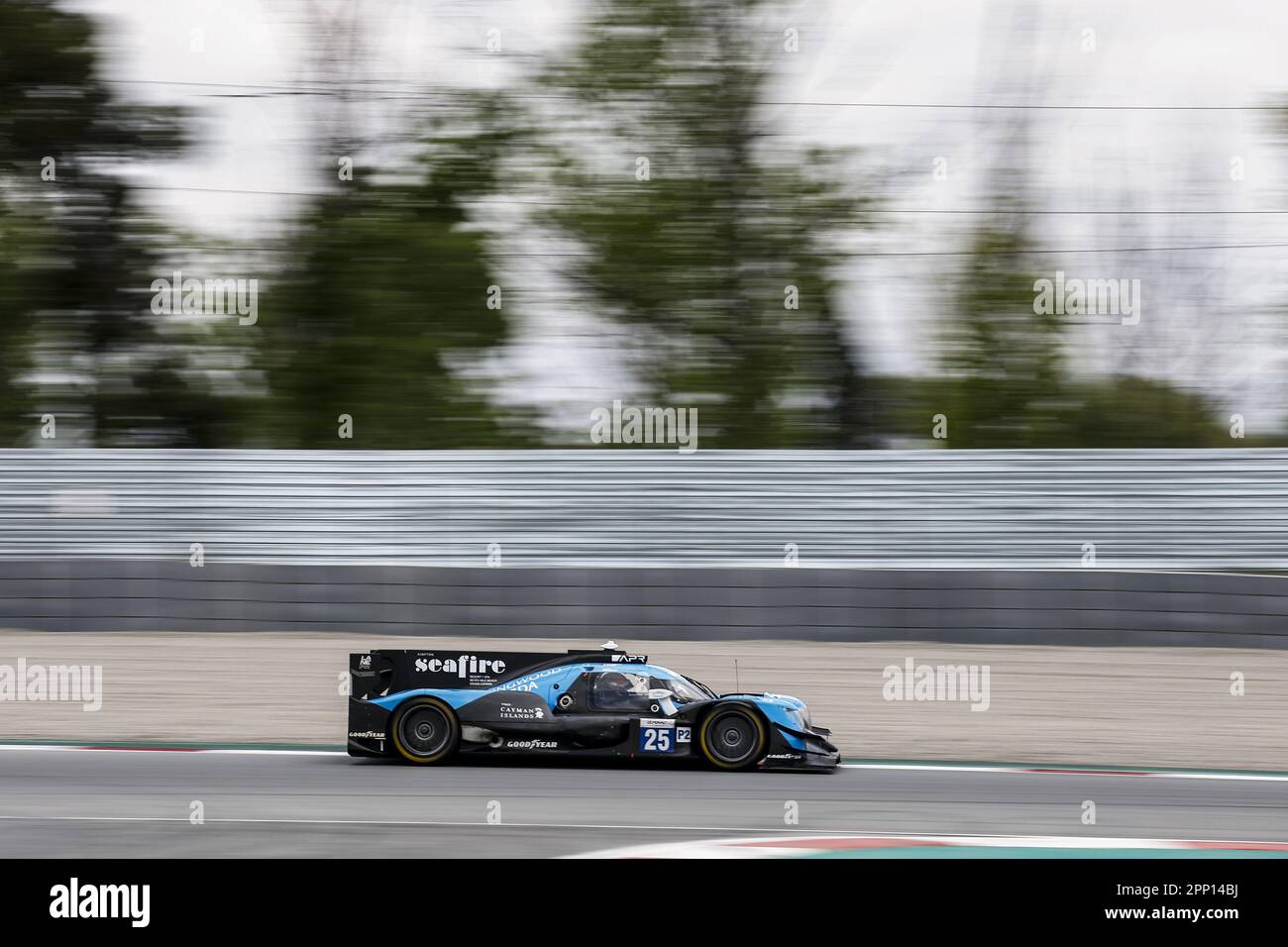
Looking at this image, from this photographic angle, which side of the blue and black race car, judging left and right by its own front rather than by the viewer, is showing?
right

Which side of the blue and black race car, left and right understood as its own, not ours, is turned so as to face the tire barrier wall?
left

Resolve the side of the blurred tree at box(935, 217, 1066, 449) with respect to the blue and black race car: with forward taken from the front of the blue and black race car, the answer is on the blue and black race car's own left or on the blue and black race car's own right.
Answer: on the blue and black race car's own left

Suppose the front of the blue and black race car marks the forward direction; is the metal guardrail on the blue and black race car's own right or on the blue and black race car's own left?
on the blue and black race car's own left

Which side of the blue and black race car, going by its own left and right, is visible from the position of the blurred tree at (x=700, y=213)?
left

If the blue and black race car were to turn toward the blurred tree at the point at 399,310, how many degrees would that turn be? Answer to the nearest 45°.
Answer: approximately 90° to its left

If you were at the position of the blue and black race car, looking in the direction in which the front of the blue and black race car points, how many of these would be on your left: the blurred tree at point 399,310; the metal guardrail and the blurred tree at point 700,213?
3
